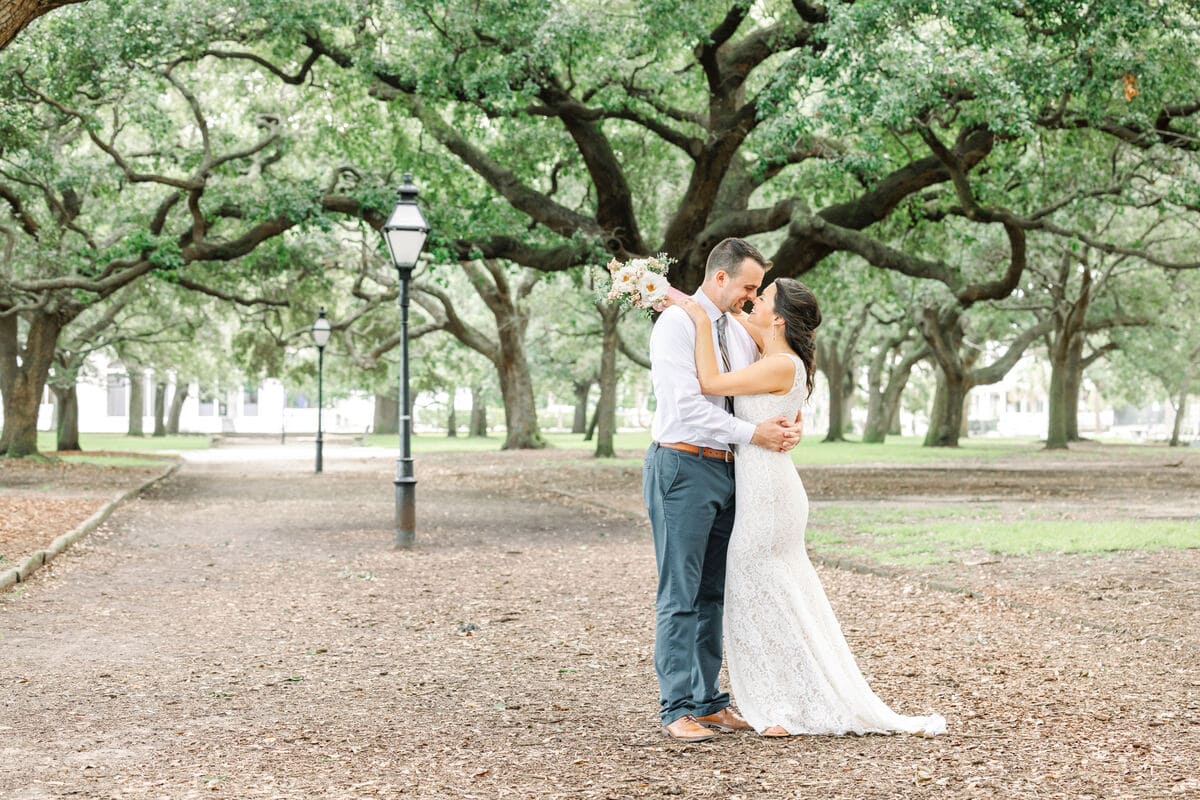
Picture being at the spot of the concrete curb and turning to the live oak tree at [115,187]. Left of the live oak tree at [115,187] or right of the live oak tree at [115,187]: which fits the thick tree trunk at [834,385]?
right

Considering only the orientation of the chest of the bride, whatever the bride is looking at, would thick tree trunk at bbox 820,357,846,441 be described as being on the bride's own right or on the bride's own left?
on the bride's own right

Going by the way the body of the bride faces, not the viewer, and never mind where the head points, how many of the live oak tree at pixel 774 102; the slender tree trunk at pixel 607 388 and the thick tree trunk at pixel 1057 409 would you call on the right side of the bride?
3

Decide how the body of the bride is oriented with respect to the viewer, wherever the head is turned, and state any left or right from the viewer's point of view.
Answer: facing to the left of the viewer

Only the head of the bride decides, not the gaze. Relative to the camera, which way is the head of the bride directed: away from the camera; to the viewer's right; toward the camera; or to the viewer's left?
to the viewer's left

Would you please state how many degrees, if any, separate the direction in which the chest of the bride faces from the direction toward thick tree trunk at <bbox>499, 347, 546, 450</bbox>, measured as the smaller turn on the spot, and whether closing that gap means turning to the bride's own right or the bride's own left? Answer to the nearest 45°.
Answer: approximately 90° to the bride's own right

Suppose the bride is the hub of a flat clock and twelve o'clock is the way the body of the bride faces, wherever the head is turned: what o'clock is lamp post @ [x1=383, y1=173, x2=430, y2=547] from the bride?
The lamp post is roughly at 2 o'clock from the bride.

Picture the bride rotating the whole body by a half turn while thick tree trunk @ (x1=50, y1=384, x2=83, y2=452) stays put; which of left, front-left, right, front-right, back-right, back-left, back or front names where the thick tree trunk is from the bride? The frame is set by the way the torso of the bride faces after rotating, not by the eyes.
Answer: back-left

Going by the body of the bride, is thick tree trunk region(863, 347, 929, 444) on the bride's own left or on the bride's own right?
on the bride's own right

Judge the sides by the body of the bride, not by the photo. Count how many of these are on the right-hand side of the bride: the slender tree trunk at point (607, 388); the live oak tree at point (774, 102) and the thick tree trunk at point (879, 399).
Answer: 3

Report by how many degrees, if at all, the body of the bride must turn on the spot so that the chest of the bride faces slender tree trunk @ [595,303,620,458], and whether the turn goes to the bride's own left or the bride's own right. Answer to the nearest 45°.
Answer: approximately 90° to the bride's own right

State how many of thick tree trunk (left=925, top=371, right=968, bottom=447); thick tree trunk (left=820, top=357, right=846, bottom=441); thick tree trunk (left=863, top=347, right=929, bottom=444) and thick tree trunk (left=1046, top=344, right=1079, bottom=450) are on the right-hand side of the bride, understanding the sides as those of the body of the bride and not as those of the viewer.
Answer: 4

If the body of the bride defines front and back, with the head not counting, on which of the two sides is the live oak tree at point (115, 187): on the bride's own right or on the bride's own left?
on the bride's own right
